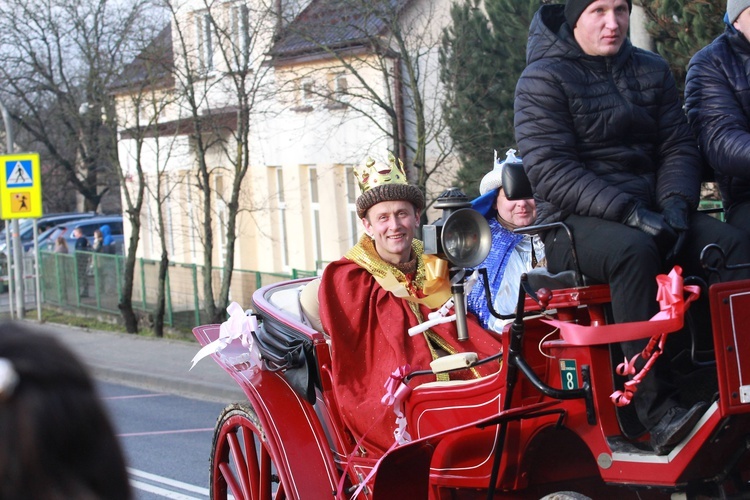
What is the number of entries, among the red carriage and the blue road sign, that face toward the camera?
1

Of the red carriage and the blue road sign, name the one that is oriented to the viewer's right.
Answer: the red carriage

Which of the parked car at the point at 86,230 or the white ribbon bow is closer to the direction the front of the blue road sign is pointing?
the white ribbon bow

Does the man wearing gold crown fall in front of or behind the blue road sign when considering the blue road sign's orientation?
in front

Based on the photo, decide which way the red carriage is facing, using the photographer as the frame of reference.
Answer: facing to the right of the viewer

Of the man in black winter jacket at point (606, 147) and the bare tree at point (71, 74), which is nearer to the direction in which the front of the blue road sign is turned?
the man in black winter jacket

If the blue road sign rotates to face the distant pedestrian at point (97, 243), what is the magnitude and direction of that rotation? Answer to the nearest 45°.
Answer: approximately 180°

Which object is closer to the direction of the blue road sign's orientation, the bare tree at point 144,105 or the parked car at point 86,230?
the bare tree
